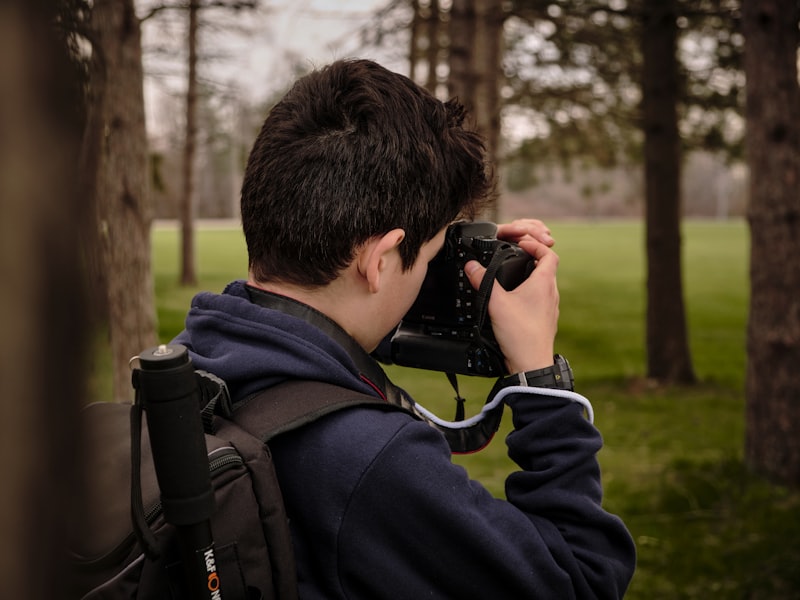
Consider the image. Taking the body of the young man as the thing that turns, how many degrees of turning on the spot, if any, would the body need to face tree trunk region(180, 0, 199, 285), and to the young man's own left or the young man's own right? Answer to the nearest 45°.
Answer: approximately 45° to the young man's own left

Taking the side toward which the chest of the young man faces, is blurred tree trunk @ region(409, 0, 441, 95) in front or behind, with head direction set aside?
in front

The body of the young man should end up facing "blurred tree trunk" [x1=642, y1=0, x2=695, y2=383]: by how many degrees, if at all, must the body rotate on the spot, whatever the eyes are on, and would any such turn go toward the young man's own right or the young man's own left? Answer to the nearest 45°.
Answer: approximately 45° to the young man's own left

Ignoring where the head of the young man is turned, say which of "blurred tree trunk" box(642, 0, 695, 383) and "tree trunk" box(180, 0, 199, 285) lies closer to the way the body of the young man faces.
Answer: the blurred tree trunk

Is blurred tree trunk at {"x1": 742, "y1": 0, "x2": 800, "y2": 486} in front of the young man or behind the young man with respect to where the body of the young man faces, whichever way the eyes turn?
in front

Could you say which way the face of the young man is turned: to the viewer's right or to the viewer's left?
to the viewer's right

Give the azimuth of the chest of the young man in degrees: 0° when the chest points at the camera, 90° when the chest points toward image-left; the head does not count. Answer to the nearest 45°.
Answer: approximately 225°

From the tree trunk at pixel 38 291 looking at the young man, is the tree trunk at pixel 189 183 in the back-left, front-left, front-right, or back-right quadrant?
front-left

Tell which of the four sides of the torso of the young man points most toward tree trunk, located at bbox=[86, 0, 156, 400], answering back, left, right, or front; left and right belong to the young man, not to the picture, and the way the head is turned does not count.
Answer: left

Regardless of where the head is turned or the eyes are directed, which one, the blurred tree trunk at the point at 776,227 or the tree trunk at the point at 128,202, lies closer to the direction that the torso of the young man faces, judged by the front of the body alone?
the blurred tree trunk

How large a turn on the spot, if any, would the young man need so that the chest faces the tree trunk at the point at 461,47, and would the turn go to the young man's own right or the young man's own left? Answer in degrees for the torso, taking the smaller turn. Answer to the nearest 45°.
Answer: approximately 45° to the young man's own left
